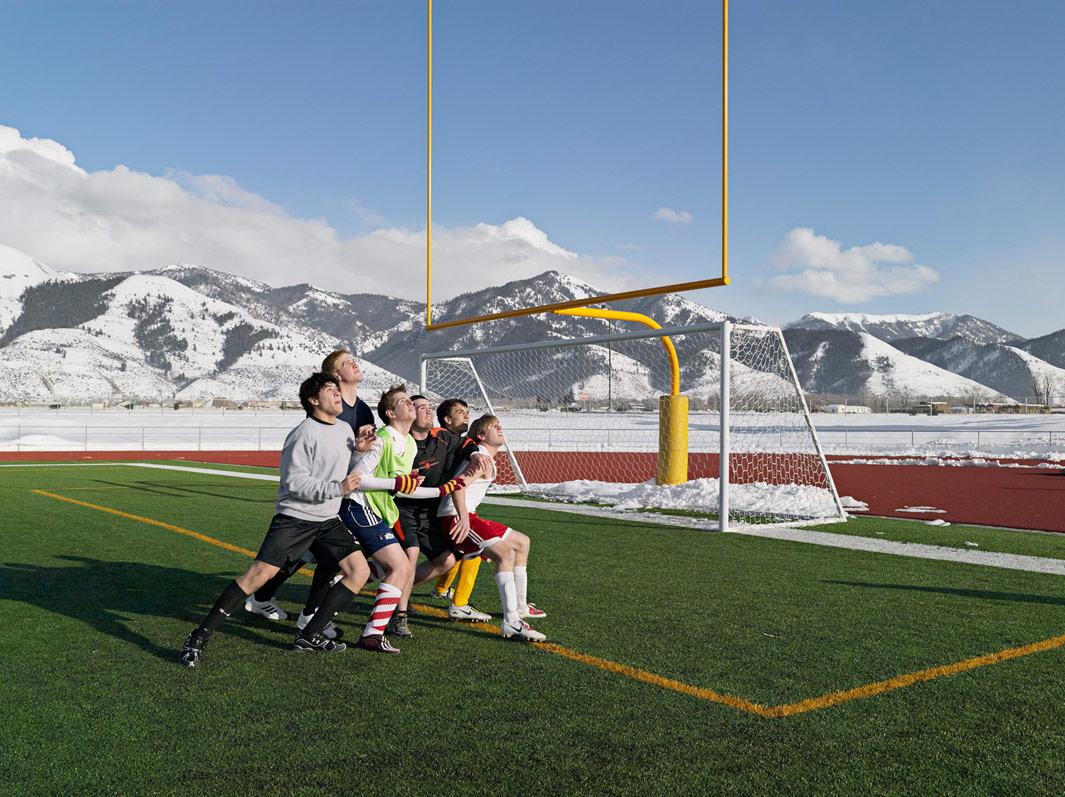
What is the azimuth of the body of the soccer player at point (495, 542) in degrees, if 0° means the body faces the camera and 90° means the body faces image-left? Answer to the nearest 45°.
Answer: approximately 270°

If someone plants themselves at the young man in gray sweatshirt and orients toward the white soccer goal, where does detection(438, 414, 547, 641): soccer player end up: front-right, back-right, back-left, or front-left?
front-right

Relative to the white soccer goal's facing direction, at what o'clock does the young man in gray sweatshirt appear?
The young man in gray sweatshirt is roughly at 11 o'clock from the white soccer goal.

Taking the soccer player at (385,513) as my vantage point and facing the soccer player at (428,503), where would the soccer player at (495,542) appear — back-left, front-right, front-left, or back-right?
front-right

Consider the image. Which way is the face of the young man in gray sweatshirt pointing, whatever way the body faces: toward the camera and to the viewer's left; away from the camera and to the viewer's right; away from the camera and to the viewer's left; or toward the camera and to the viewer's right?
toward the camera and to the viewer's right

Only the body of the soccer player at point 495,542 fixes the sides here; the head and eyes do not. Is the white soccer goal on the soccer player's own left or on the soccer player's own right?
on the soccer player's own left

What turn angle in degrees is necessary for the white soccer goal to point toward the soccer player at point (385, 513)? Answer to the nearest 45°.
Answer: approximately 45° to its left

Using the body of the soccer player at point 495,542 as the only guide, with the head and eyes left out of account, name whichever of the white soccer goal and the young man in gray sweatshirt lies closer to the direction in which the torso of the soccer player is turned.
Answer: the white soccer goal

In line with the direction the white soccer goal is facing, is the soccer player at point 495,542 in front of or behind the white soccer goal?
in front

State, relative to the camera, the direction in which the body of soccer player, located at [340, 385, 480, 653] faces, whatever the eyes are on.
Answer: to the viewer's right

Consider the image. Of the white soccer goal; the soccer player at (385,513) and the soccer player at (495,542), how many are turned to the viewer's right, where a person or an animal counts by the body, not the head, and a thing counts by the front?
2
